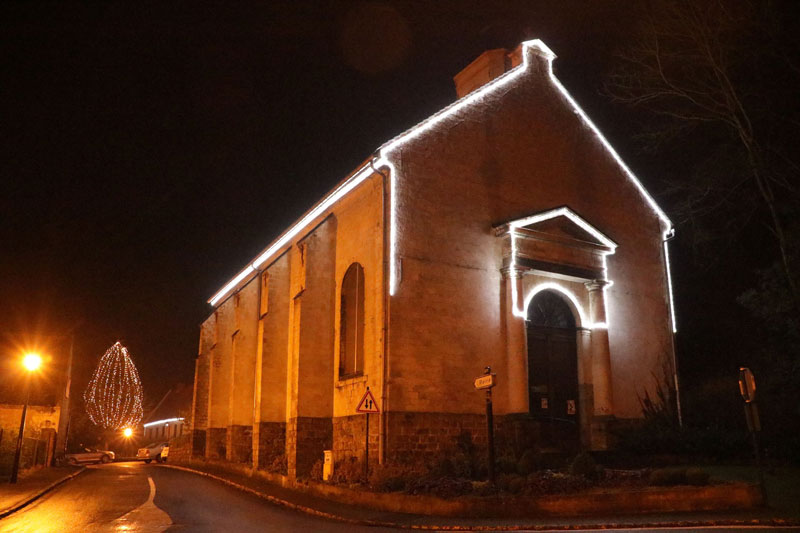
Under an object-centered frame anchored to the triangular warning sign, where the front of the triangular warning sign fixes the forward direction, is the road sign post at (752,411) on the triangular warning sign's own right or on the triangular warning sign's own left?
on the triangular warning sign's own left

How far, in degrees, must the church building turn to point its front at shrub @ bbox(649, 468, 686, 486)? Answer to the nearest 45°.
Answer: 0° — it already faces it

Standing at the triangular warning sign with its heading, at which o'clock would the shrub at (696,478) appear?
The shrub is roughly at 10 o'clock from the triangular warning sign.

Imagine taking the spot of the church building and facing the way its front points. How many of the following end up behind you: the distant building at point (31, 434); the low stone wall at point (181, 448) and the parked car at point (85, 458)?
3

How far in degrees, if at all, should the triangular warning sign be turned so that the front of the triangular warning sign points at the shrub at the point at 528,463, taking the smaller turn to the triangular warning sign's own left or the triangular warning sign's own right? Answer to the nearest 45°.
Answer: approximately 90° to the triangular warning sign's own left

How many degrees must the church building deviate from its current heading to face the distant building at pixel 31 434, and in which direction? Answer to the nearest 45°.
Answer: approximately 180°

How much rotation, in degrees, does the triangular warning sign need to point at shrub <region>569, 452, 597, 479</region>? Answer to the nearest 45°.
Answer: approximately 90° to its left

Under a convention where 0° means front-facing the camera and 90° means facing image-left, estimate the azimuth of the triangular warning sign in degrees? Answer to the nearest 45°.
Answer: approximately 0°

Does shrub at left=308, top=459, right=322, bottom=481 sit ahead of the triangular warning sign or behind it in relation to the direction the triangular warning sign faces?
behind

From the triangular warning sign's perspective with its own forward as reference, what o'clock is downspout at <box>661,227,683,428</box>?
The downspout is roughly at 8 o'clock from the triangular warning sign.

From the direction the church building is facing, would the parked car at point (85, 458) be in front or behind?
behind

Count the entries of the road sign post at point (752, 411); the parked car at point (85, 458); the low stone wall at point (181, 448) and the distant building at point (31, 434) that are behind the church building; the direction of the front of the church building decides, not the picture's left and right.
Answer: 3
